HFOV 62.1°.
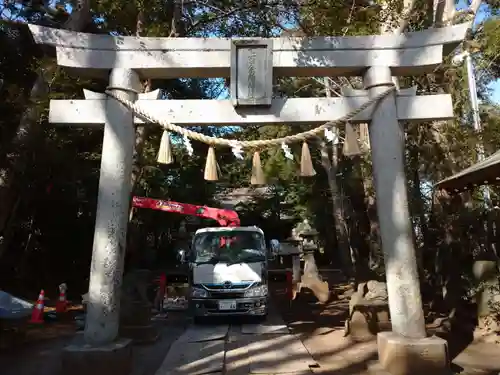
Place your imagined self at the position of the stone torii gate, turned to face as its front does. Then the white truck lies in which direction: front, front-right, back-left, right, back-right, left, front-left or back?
back

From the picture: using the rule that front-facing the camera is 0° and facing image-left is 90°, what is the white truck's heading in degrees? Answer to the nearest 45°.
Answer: approximately 0°

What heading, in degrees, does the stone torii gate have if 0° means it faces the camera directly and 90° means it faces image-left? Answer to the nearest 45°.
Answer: approximately 0°

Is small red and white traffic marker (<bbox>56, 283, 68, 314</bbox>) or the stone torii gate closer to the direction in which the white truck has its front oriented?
the stone torii gate

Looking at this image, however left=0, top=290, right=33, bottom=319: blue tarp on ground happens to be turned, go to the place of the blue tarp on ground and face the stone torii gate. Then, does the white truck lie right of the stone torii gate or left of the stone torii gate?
left

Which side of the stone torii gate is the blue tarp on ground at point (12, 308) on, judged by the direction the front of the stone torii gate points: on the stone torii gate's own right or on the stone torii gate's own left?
on the stone torii gate's own right

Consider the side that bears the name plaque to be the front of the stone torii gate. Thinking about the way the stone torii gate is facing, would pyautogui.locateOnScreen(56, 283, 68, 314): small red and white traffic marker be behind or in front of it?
behind

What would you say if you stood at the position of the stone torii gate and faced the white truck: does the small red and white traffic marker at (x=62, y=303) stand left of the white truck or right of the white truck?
left

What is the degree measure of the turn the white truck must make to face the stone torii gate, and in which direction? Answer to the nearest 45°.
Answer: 0° — it already faces it

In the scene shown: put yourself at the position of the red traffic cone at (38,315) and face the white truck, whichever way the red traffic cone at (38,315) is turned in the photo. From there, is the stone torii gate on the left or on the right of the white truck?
right

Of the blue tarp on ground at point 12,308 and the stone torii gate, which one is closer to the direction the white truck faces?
the stone torii gate

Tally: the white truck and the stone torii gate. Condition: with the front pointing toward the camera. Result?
2
